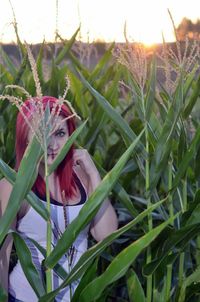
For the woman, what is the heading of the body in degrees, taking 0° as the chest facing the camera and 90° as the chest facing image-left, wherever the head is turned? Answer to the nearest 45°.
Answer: approximately 0°

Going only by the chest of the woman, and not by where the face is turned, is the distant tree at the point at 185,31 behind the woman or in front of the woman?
behind
